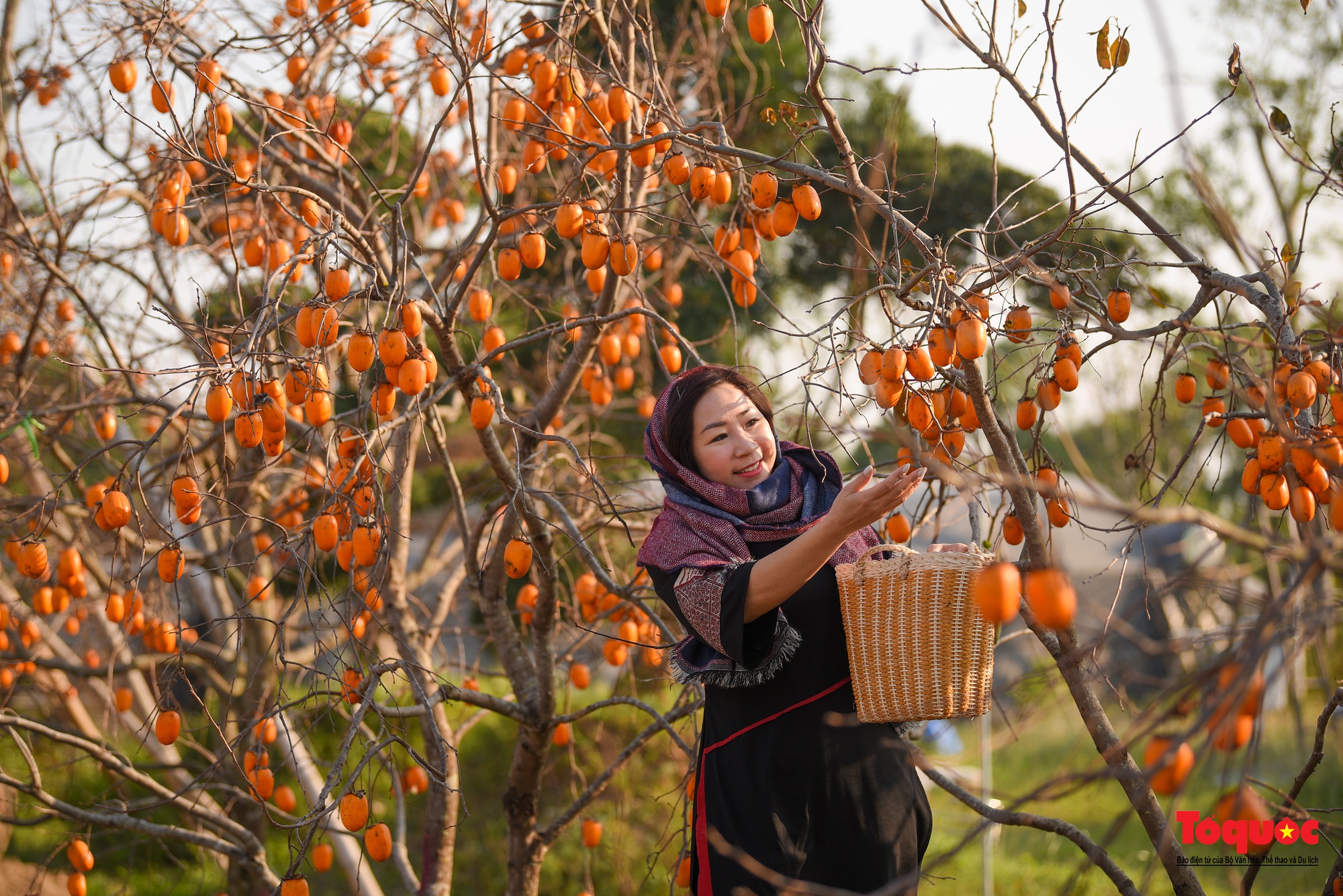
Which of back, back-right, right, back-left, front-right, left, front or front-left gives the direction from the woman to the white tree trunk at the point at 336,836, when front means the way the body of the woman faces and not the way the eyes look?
back

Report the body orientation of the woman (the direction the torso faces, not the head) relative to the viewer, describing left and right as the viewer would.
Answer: facing the viewer and to the right of the viewer

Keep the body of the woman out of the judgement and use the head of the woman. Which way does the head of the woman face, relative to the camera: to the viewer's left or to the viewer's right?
to the viewer's right

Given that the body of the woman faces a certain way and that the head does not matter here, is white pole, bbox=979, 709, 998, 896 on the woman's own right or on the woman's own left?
on the woman's own left
